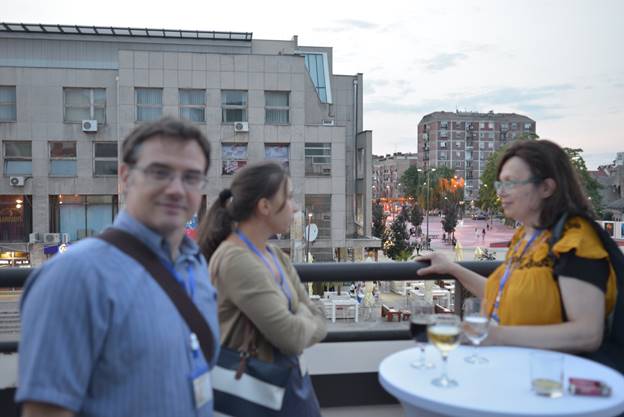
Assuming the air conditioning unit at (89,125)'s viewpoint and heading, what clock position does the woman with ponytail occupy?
The woman with ponytail is roughly at 12 o'clock from the air conditioning unit.

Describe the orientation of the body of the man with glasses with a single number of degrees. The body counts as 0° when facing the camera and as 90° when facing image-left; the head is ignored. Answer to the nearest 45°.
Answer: approximately 315°

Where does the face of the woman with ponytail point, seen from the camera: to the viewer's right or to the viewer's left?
to the viewer's right

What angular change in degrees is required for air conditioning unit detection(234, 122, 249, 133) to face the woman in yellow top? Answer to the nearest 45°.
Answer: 0° — it already faces them

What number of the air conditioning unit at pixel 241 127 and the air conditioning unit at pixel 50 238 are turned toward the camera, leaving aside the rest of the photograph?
2

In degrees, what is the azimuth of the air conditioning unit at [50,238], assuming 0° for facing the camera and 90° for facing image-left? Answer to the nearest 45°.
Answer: approximately 0°

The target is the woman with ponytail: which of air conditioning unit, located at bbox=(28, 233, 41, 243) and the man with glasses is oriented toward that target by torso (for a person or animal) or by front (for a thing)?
the air conditioning unit

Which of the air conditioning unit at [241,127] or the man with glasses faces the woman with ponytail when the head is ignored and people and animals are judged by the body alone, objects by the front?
the air conditioning unit
